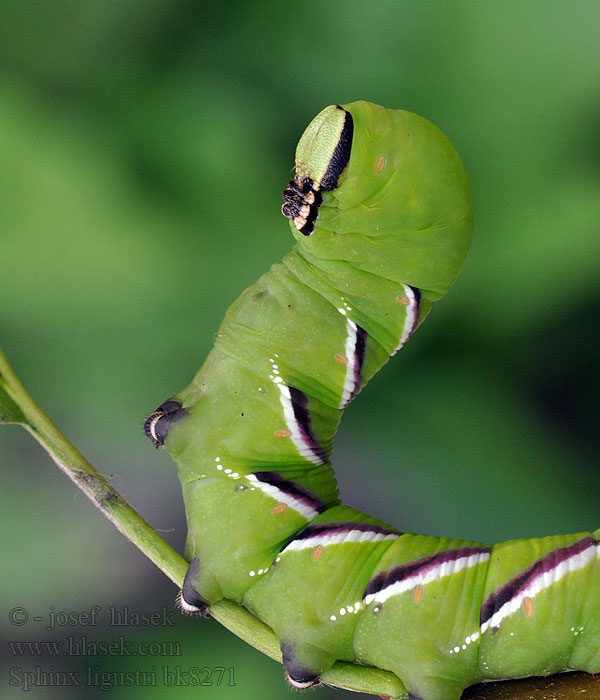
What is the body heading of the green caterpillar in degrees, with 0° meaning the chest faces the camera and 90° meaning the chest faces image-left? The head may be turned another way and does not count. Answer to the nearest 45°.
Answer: approximately 90°
